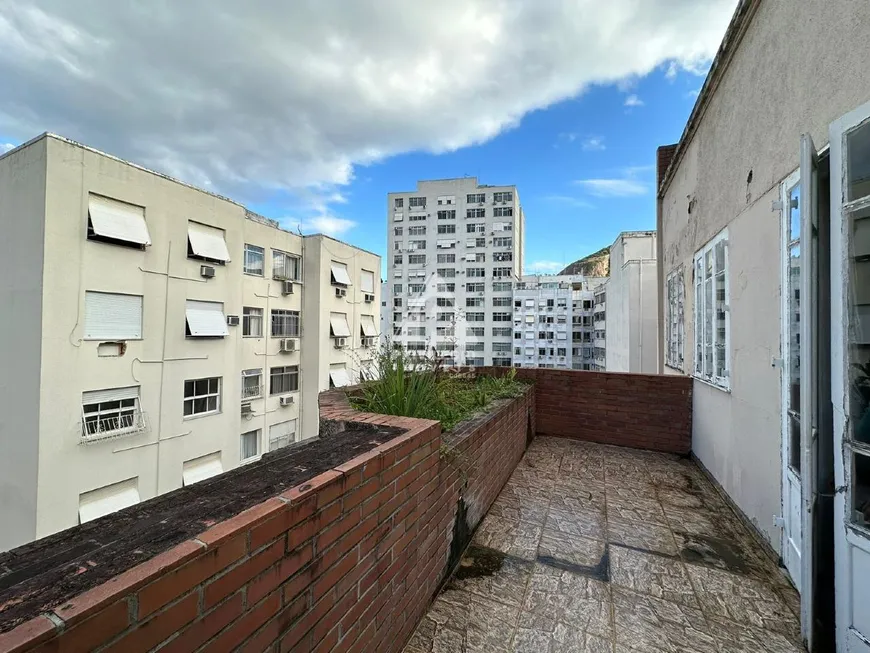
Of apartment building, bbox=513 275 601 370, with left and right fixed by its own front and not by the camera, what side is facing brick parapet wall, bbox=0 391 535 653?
front

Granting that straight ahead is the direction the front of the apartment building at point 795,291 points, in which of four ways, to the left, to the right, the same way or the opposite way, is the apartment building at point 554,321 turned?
to the left

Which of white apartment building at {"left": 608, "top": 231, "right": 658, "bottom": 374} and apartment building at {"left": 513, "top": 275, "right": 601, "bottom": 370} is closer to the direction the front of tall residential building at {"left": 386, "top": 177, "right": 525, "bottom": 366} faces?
the white apartment building

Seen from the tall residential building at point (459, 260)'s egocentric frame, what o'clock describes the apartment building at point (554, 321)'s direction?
The apartment building is roughly at 9 o'clock from the tall residential building.

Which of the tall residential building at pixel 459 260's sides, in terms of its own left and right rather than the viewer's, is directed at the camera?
front

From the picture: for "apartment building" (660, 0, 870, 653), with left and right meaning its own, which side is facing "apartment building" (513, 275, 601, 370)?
right

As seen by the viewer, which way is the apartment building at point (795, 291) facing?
to the viewer's left

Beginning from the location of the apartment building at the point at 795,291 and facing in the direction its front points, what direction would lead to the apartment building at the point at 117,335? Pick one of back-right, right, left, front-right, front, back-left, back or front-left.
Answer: front

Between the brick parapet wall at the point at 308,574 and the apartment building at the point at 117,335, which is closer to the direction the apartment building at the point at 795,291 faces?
the apartment building

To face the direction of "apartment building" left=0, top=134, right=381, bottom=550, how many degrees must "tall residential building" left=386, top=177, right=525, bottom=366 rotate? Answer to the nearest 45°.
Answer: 0° — it already faces it

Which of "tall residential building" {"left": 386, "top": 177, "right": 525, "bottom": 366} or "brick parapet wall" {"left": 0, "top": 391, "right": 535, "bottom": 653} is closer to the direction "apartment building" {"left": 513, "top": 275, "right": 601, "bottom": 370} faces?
the brick parapet wall

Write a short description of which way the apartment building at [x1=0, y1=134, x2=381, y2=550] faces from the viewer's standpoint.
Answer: facing the viewer and to the right of the viewer

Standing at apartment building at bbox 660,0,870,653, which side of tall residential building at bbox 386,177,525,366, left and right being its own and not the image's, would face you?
front
